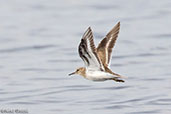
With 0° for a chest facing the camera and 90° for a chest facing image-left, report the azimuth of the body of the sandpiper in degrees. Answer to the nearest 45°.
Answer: approximately 90°
